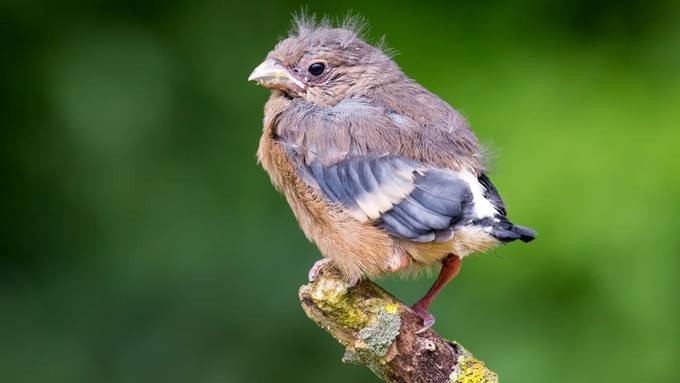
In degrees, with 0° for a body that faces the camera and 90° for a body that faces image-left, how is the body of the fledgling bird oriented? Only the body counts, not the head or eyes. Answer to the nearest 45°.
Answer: approximately 90°
